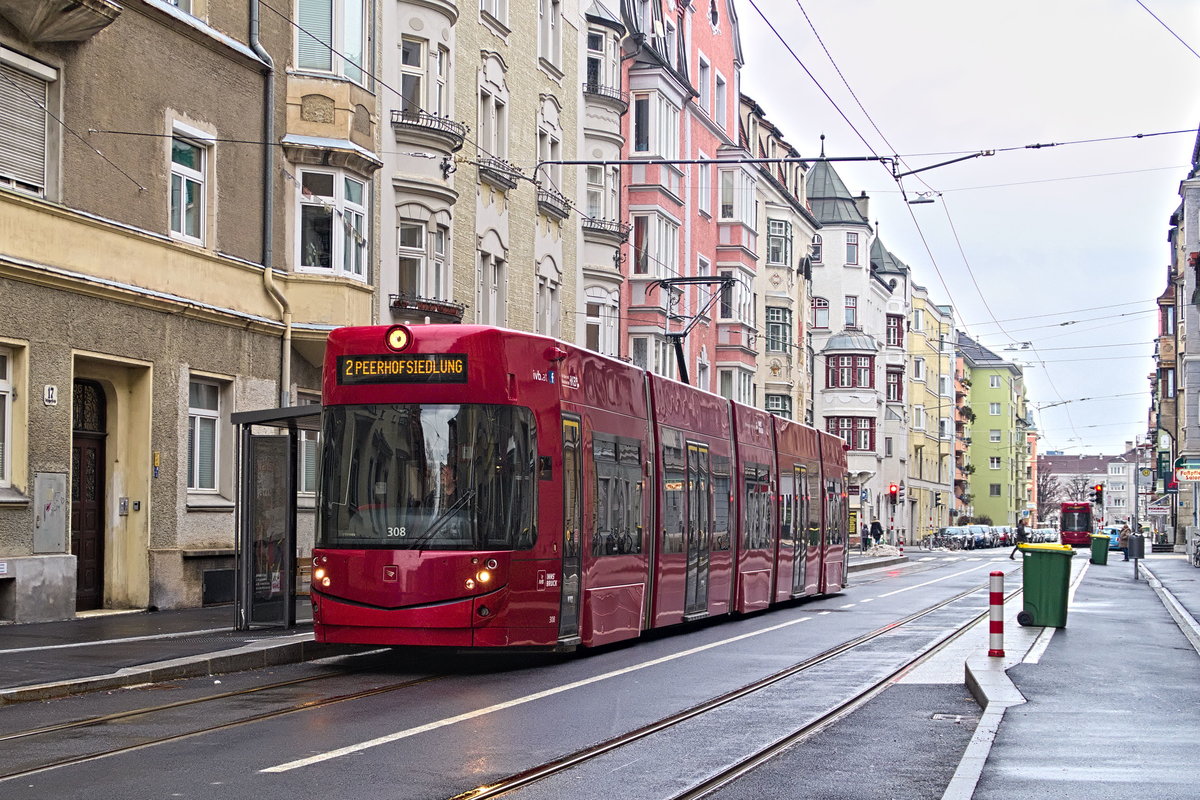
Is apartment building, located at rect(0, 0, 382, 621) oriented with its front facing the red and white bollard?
yes

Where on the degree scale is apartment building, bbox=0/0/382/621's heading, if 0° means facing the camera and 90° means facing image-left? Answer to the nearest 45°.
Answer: approximately 315°

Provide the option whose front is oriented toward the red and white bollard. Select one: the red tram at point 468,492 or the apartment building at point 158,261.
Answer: the apartment building

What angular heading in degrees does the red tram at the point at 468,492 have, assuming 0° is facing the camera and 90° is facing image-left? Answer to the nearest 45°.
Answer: approximately 45°

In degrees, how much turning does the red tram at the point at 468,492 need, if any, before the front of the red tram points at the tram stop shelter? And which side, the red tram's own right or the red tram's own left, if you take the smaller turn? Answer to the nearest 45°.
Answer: approximately 90° to the red tram's own right

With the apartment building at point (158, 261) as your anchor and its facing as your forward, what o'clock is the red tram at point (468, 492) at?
The red tram is roughly at 10 o'clock from the apartment building.

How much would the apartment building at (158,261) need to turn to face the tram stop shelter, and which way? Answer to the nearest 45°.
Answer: approximately 45° to its right
